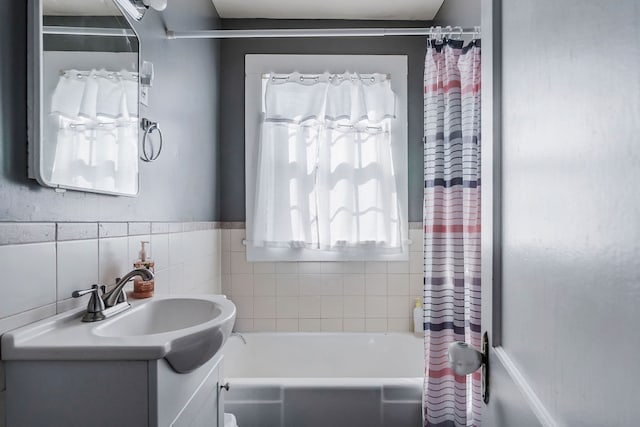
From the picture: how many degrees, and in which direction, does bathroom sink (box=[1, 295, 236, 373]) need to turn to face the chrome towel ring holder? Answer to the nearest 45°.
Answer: approximately 90° to its left

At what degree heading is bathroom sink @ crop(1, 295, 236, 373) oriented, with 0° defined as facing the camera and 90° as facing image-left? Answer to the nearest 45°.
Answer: approximately 270°

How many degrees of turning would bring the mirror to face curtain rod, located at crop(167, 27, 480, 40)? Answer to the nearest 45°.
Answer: approximately 45° to its left

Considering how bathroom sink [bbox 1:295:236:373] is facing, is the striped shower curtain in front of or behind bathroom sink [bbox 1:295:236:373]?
in front

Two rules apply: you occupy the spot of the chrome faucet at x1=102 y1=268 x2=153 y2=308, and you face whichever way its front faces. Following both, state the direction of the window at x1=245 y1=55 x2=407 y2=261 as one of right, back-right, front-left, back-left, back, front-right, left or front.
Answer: front-left

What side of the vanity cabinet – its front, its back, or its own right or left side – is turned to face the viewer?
right

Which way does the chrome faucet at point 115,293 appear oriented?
to the viewer's right
